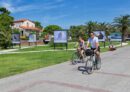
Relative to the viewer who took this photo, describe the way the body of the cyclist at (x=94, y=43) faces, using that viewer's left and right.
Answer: facing the viewer and to the left of the viewer
